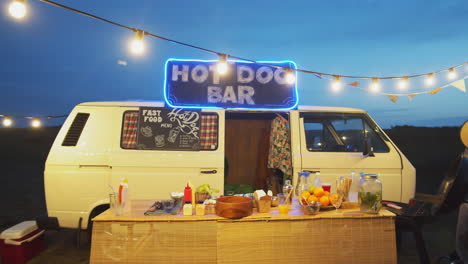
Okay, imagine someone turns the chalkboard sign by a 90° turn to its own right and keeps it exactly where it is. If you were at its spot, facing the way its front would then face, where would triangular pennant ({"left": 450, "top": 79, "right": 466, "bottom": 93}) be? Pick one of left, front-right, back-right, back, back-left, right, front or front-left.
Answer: back

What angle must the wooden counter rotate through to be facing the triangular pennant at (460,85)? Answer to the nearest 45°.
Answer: approximately 135° to its left

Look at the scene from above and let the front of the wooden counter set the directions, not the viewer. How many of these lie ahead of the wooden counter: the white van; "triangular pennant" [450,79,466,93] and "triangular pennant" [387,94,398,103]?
0

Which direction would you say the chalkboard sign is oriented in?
toward the camera

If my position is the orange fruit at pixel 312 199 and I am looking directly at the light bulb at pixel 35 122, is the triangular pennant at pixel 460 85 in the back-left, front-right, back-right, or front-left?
back-right

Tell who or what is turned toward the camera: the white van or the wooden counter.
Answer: the wooden counter

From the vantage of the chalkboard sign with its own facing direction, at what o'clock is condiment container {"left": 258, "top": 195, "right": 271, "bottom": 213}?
The condiment container is roughly at 11 o'clock from the chalkboard sign.

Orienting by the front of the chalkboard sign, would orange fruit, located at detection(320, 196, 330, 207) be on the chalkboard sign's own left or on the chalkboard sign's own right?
on the chalkboard sign's own left

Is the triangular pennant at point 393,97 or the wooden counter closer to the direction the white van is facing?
the triangular pennant

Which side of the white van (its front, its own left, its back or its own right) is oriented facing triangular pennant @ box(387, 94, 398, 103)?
front

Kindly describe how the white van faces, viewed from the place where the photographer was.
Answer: facing to the right of the viewer

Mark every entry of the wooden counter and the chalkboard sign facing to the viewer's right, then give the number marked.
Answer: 0

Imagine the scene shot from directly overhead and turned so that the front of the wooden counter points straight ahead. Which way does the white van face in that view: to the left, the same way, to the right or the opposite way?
to the left

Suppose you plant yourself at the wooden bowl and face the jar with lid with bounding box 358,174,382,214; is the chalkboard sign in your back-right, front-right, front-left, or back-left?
back-left

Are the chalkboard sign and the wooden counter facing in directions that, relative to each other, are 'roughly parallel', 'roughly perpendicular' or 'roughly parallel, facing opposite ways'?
roughly parallel

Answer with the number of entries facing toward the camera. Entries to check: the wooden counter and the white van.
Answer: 1

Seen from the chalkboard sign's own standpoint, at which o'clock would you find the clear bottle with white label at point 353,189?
The clear bottle with white label is roughly at 10 o'clock from the chalkboard sign.

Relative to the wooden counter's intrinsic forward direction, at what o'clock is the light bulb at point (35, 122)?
The light bulb is roughly at 4 o'clock from the wooden counter.
